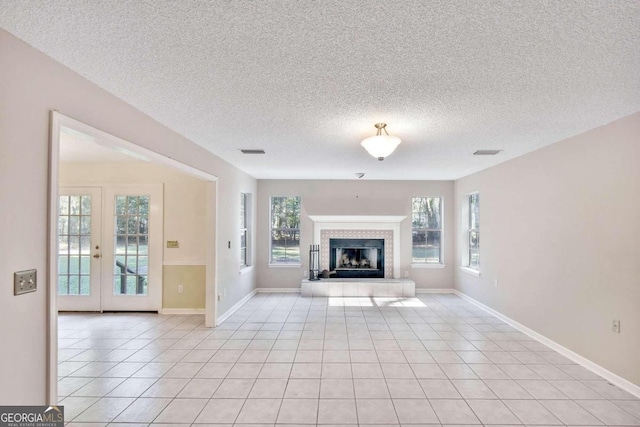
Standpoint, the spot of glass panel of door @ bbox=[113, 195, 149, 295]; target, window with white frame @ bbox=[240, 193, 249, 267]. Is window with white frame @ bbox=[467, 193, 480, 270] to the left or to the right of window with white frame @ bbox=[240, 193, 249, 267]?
right

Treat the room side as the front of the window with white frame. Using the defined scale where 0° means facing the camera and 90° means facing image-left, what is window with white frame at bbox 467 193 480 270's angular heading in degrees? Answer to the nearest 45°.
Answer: approximately 90°

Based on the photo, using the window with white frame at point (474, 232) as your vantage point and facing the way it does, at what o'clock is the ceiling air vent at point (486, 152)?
The ceiling air vent is roughly at 9 o'clock from the window with white frame.

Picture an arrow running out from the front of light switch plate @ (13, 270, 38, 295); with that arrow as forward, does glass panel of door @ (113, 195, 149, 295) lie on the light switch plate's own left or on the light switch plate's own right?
on the light switch plate's own left

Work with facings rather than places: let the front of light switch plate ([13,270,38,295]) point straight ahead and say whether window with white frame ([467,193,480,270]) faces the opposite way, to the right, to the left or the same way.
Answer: the opposite way

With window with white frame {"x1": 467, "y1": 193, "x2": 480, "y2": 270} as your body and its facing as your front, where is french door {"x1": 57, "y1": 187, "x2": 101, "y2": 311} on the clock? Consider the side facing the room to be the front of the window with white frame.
The french door is roughly at 11 o'clock from the window with white frame.

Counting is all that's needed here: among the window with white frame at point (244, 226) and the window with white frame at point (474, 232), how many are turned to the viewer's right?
1

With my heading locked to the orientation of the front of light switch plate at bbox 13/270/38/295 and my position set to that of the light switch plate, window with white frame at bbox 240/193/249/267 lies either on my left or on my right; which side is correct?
on my left

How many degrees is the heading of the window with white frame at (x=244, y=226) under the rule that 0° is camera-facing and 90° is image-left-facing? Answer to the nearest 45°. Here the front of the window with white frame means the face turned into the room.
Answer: approximately 270°

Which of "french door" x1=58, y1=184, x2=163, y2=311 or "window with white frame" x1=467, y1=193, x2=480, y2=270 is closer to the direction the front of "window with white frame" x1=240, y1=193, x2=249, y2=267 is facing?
the window with white frame

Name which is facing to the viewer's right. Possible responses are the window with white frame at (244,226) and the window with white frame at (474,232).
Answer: the window with white frame at (244,226)
